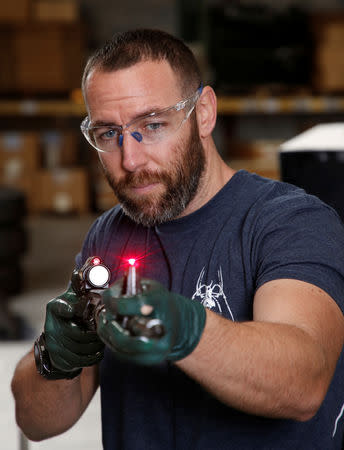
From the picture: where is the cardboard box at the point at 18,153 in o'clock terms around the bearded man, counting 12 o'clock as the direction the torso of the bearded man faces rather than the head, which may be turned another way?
The cardboard box is roughly at 4 o'clock from the bearded man.

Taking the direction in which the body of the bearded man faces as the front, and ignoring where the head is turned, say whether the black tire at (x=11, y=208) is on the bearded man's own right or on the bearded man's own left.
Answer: on the bearded man's own right

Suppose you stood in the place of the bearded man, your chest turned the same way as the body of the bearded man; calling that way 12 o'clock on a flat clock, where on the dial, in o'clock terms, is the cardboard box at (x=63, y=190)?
The cardboard box is roughly at 4 o'clock from the bearded man.

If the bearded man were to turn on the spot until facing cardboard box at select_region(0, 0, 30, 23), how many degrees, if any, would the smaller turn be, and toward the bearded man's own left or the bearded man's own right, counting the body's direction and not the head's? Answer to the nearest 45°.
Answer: approximately 135° to the bearded man's own right

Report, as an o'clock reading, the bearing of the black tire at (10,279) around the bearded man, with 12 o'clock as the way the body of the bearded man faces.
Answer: The black tire is roughly at 4 o'clock from the bearded man.

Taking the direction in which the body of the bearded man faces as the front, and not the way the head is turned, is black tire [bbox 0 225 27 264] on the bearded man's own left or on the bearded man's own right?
on the bearded man's own right

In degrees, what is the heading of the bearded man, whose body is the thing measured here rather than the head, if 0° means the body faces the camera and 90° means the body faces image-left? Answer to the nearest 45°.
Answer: approximately 45°

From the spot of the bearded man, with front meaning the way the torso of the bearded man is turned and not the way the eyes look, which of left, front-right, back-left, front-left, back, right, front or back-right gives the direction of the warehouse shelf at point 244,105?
back-right

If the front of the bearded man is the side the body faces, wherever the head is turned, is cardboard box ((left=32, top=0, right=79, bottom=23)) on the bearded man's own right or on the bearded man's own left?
on the bearded man's own right
